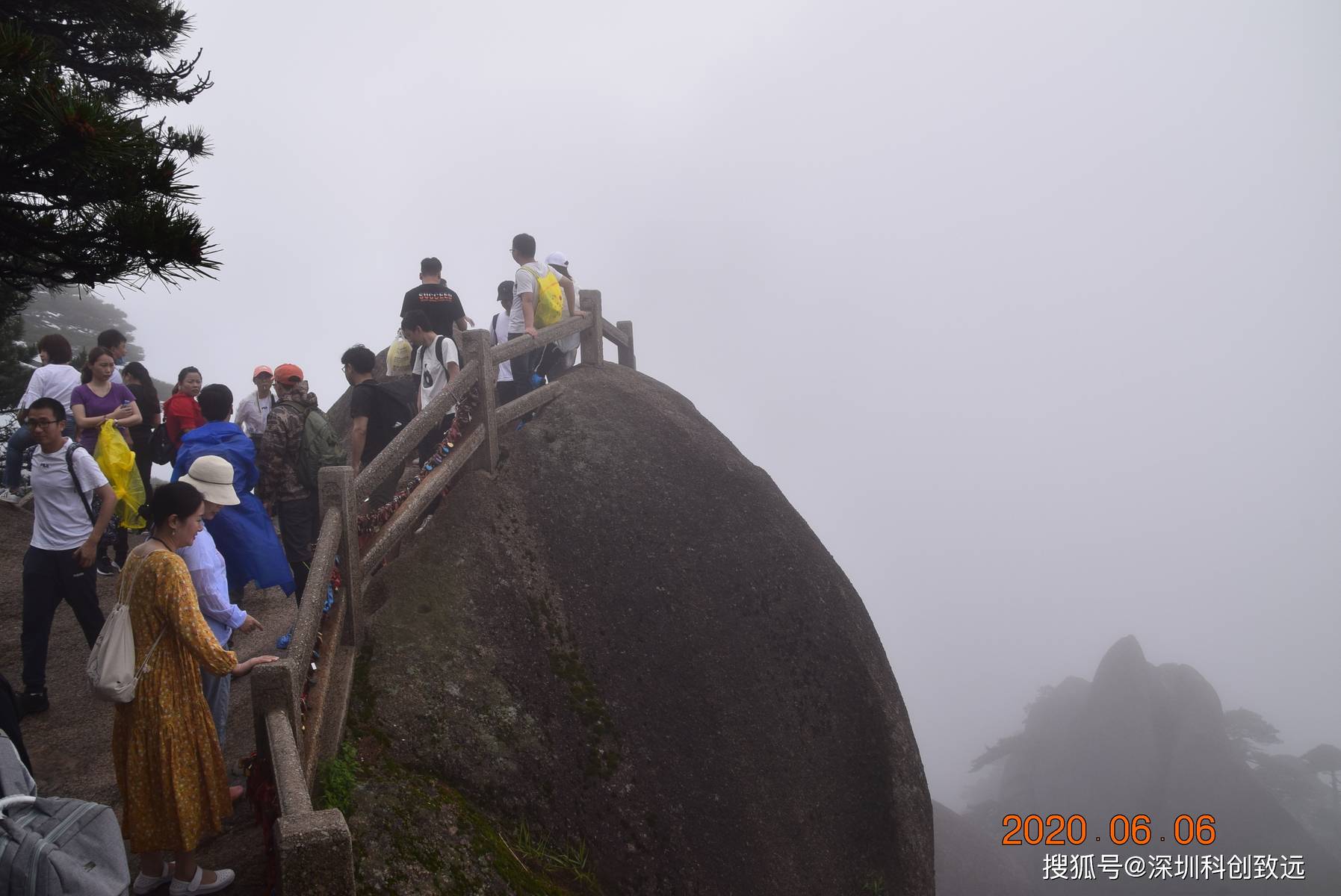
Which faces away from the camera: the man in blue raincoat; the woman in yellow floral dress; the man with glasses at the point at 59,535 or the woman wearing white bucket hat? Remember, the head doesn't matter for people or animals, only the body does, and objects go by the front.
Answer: the man in blue raincoat

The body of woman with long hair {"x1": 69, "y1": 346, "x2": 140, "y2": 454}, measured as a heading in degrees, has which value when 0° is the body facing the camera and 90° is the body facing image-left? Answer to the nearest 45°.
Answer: approximately 315°

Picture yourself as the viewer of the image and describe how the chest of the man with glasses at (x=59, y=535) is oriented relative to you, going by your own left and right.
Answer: facing the viewer and to the left of the viewer

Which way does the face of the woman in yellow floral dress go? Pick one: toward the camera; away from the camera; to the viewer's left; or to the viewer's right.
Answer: to the viewer's right

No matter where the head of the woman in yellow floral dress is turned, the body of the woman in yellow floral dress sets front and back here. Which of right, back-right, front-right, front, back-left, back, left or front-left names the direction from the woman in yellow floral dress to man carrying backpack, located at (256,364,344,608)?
left

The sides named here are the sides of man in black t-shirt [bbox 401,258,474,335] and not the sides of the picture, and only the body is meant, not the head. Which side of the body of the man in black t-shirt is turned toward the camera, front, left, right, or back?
back
